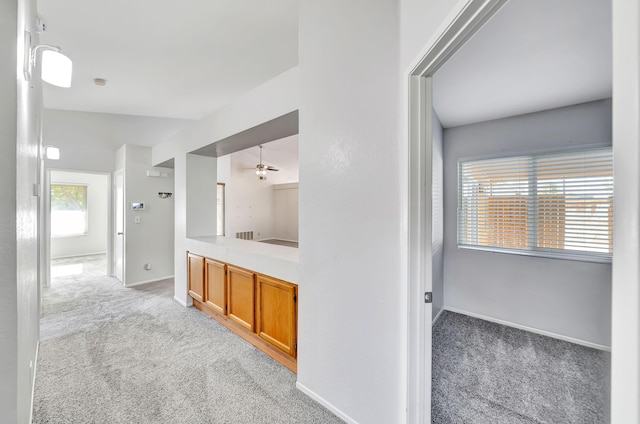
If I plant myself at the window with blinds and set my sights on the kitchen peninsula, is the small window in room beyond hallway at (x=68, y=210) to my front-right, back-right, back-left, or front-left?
front-right

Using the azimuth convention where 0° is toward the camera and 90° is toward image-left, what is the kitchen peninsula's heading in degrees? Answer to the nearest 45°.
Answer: approximately 45°

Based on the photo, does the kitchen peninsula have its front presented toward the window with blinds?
no

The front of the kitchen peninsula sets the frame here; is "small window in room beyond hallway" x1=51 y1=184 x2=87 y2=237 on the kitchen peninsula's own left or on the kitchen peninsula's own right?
on the kitchen peninsula's own right

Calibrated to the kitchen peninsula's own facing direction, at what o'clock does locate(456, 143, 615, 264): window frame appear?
The window frame is roughly at 8 o'clock from the kitchen peninsula.

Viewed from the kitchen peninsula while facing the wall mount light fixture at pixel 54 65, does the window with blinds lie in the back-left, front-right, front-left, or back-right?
back-left
